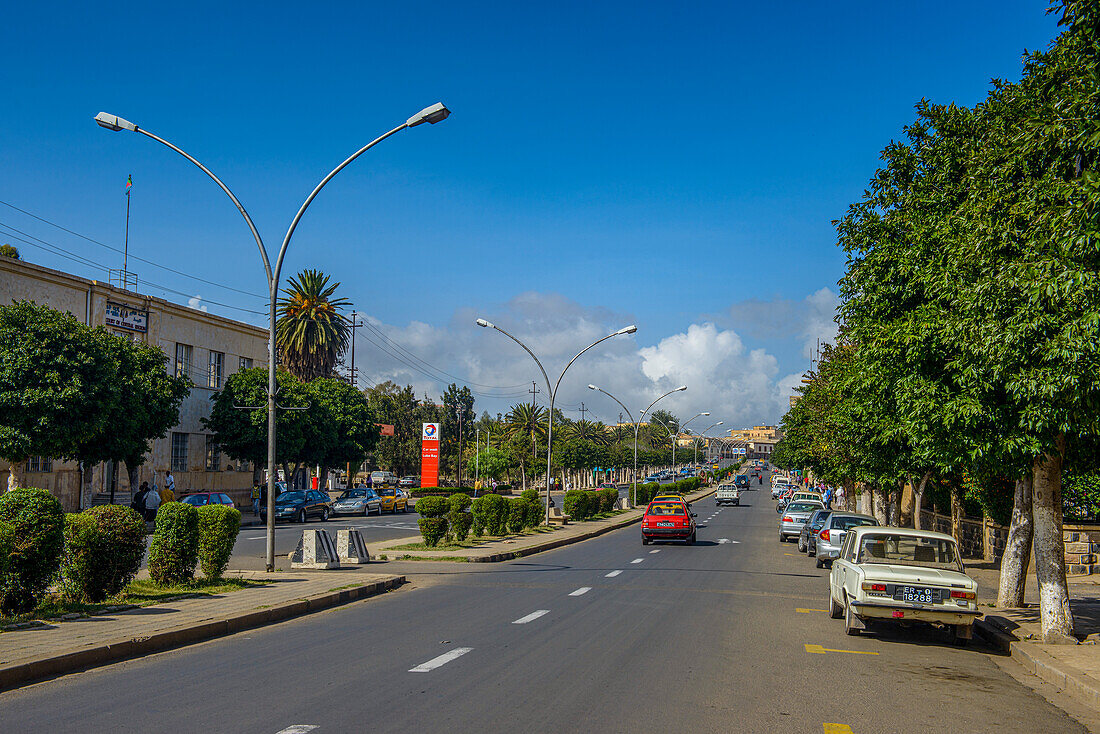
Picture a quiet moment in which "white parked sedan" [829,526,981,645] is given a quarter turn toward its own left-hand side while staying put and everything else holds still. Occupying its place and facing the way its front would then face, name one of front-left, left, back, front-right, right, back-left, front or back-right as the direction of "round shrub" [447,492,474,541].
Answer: front-right

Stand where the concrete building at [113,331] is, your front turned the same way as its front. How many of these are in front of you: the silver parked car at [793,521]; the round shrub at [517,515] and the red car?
3

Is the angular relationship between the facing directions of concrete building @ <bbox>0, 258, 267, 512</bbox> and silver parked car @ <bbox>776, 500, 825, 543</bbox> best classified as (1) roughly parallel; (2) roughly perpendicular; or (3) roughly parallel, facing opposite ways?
roughly perpendicular

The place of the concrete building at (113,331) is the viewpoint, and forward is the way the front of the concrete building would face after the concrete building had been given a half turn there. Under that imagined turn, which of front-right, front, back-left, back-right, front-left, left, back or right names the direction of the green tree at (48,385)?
back-left

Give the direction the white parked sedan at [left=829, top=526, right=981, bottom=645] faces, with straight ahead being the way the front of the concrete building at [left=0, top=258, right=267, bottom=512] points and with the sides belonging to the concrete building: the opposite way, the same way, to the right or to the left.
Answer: to the left

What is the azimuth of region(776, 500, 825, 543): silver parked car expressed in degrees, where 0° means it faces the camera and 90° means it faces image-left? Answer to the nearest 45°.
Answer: approximately 180°

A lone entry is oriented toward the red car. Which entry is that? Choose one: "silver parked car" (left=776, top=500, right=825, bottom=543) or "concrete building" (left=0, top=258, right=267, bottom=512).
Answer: the concrete building

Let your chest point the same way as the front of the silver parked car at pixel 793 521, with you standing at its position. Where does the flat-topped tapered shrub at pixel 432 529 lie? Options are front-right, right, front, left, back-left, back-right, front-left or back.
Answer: back-left

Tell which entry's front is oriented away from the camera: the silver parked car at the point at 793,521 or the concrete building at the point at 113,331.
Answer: the silver parked car

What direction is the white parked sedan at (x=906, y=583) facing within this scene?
away from the camera

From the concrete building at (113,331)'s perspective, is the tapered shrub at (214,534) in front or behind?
in front

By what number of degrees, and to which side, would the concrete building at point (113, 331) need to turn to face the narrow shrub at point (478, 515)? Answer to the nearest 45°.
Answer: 0° — it already faces it

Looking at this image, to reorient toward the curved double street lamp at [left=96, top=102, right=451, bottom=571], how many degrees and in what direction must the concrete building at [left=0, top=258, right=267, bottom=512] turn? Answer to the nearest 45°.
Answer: approximately 45° to its right

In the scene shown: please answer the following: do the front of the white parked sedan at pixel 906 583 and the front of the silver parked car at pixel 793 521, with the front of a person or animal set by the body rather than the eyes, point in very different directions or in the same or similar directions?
same or similar directions

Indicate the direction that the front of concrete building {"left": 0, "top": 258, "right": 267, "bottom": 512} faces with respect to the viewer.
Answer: facing the viewer and to the right of the viewer

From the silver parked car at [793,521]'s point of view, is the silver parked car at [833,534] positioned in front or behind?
behind
